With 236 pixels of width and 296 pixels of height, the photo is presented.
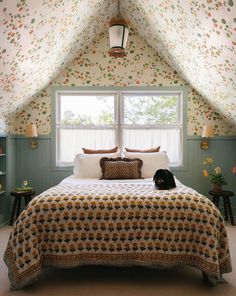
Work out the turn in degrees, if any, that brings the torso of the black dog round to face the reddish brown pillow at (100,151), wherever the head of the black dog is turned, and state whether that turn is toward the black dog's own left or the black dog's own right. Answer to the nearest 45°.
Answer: approximately 90° to the black dog's own right

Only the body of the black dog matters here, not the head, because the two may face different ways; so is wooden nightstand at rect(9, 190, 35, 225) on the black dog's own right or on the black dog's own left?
on the black dog's own right

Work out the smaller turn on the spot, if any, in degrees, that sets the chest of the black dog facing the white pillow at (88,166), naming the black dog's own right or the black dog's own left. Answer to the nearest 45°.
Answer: approximately 90° to the black dog's own right

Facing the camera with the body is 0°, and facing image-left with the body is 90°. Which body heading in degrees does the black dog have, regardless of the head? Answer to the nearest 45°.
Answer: approximately 45°

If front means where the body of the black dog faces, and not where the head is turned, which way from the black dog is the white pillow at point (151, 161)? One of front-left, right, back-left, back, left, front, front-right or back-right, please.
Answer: back-right

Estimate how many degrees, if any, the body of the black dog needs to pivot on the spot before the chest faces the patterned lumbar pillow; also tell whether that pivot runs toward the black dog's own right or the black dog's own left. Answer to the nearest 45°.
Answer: approximately 90° to the black dog's own right

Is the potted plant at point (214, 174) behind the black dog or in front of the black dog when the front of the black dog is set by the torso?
behind
